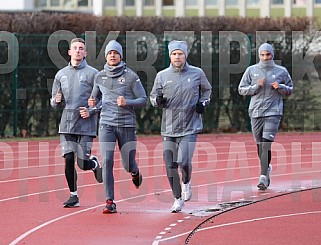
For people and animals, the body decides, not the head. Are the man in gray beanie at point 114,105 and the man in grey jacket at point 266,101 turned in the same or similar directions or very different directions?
same or similar directions

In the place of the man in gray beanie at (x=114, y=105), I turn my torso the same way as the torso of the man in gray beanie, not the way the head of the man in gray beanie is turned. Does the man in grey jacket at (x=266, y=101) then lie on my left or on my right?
on my left

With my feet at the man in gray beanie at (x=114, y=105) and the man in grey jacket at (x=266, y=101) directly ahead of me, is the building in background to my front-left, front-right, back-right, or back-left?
front-left

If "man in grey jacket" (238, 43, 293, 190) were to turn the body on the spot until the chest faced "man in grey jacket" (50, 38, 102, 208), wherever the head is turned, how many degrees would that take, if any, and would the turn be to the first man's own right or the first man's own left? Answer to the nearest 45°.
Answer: approximately 45° to the first man's own right

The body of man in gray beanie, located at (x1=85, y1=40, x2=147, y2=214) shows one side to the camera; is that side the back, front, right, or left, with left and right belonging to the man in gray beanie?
front

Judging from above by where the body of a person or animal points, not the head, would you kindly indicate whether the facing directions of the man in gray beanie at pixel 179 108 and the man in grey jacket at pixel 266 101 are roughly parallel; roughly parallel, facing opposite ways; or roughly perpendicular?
roughly parallel

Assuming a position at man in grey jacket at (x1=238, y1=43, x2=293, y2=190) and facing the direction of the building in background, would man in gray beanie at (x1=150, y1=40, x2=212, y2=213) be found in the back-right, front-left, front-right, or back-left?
back-left

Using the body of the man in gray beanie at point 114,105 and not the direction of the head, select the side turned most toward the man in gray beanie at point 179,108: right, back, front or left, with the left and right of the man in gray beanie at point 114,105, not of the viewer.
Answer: left

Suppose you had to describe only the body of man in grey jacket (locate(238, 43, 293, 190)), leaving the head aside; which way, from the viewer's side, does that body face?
toward the camera

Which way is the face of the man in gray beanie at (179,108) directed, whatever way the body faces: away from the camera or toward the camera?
toward the camera

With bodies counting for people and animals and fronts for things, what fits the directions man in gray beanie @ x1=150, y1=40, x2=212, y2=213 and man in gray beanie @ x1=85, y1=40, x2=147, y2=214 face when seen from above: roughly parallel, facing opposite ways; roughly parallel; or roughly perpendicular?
roughly parallel

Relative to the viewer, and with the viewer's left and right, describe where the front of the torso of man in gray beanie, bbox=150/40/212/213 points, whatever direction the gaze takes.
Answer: facing the viewer

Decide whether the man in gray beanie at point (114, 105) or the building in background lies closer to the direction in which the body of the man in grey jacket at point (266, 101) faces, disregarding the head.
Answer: the man in gray beanie

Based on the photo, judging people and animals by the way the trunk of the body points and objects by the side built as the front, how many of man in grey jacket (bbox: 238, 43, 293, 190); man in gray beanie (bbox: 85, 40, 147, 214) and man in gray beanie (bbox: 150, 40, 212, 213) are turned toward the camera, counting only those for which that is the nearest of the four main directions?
3
